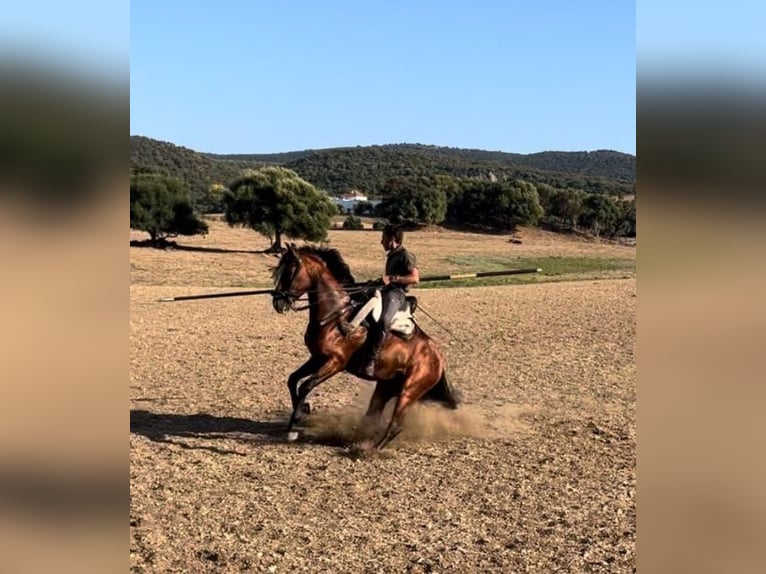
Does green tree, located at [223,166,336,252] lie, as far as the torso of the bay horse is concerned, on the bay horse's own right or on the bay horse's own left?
on the bay horse's own right

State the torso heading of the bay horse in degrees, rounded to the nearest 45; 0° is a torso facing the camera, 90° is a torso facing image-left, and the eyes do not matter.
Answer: approximately 90°

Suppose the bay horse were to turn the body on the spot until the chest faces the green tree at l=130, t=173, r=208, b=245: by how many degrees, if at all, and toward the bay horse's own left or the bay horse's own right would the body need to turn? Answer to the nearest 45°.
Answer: approximately 90° to the bay horse's own right

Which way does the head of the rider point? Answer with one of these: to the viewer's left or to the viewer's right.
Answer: to the viewer's left

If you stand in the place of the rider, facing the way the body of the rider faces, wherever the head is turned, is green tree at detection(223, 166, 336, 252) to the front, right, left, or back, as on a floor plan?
right

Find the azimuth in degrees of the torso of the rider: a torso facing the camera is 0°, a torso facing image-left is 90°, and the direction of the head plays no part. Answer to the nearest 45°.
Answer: approximately 90°

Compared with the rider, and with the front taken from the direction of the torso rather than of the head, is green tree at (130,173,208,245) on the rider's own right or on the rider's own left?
on the rider's own right
